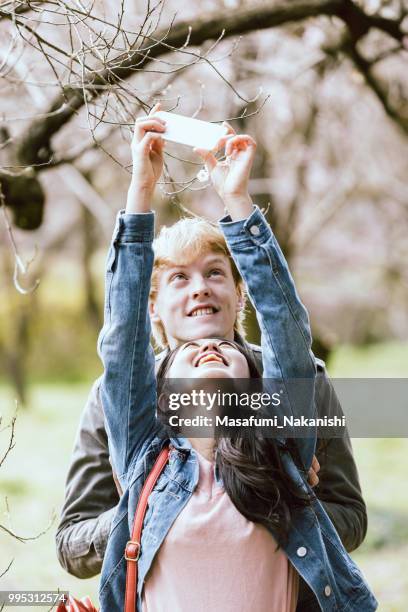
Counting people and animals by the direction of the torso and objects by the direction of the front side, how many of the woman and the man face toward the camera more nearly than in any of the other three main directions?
2

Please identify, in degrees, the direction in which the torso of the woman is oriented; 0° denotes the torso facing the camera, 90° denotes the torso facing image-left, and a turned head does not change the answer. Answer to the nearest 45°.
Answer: approximately 0°

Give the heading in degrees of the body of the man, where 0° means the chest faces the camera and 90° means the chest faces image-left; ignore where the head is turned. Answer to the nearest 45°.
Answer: approximately 0°
